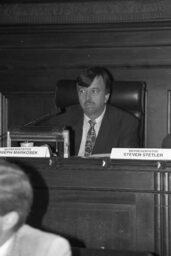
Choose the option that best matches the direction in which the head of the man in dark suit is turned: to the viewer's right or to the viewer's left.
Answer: to the viewer's left

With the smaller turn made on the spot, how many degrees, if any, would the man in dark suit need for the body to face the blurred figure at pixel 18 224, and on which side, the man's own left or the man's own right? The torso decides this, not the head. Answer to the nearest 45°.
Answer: approximately 45° to the man's own left

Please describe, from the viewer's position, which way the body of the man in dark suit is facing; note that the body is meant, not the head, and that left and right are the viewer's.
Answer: facing the viewer and to the left of the viewer
